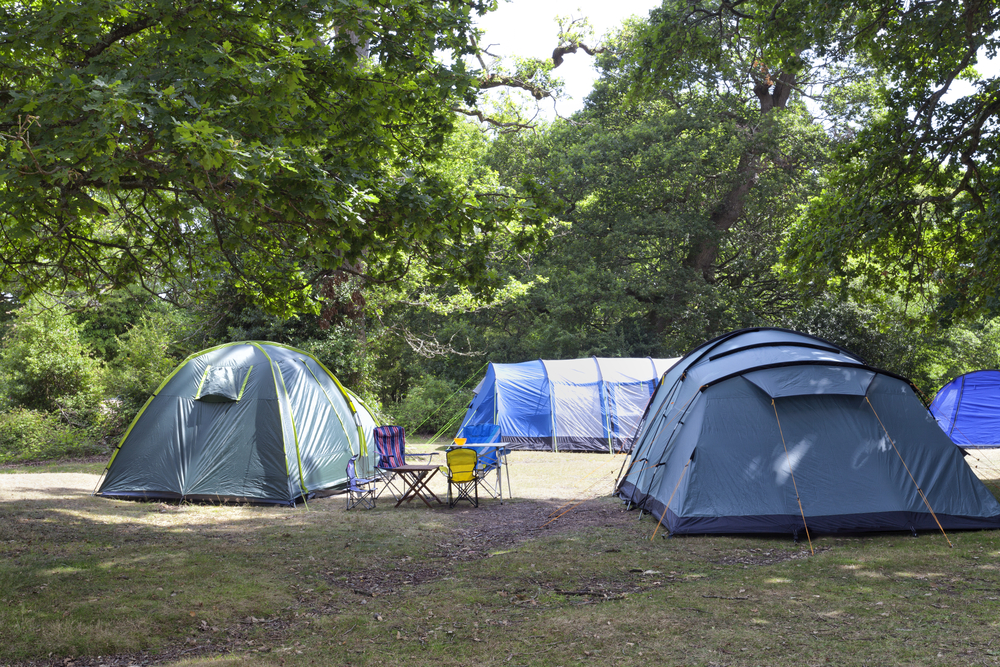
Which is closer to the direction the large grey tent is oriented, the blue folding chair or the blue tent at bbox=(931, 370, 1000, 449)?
the blue folding chair

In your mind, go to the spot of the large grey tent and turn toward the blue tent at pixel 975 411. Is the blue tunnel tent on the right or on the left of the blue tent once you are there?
left

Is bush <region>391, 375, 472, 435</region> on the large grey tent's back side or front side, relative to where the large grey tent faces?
on the front side

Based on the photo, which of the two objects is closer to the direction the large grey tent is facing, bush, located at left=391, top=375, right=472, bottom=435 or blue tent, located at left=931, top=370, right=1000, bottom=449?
the bush

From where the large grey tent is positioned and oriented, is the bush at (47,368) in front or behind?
in front
